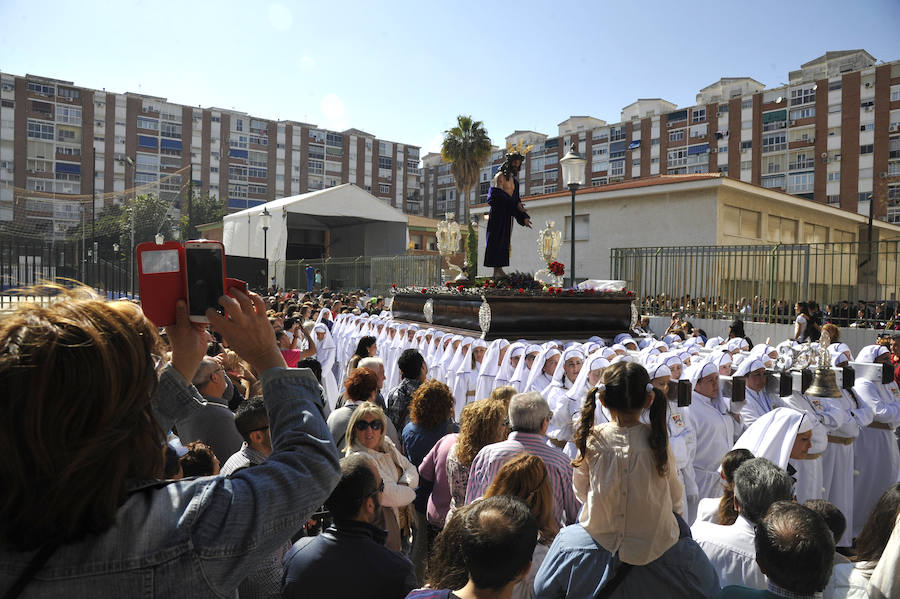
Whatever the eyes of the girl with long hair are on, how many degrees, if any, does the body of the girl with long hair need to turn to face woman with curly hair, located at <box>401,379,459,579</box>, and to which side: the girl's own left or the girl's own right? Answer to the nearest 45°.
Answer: approximately 45° to the girl's own left

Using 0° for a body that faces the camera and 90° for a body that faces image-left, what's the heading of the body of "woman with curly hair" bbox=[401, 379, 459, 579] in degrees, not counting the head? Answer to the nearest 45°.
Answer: approximately 180°

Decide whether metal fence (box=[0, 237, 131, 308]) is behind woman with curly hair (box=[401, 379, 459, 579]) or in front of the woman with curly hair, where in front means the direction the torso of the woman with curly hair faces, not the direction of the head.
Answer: in front

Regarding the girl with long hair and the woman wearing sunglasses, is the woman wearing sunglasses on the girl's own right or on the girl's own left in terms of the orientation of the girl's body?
on the girl's own left

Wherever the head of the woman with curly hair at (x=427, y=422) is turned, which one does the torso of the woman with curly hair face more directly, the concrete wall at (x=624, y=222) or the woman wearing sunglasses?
the concrete wall

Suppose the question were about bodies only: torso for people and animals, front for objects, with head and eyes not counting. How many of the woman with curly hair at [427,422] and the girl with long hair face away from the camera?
2

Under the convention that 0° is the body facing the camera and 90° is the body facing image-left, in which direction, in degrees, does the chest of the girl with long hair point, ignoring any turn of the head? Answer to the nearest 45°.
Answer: approximately 180°

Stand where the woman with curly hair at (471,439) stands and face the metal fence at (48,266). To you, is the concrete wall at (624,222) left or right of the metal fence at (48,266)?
right

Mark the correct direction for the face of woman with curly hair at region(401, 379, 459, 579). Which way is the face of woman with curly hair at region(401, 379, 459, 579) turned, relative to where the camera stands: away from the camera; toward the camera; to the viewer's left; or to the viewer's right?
away from the camera

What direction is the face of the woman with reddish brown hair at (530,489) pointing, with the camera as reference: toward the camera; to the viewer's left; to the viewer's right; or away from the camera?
away from the camera

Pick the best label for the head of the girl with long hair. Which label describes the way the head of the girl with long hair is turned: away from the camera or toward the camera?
away from the camera
